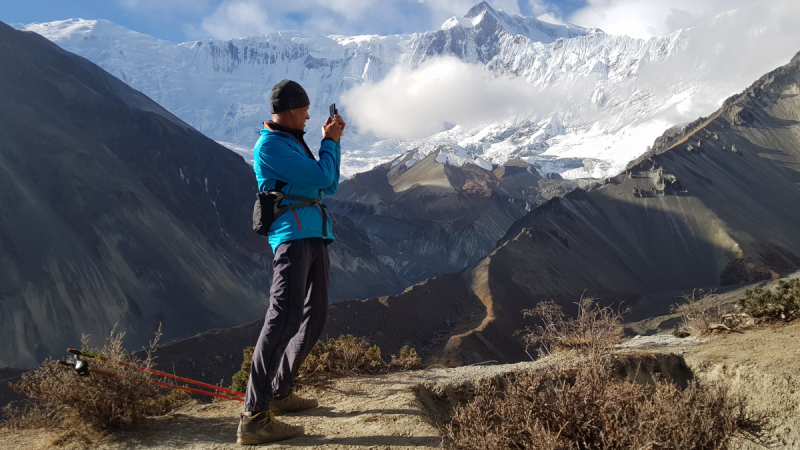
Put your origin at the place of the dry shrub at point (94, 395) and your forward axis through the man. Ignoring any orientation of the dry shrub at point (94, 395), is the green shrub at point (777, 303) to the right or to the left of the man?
left

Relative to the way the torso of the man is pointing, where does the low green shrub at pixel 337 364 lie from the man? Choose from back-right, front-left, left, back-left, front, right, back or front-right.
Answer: left

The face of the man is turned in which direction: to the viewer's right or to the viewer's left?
to the viewer's right

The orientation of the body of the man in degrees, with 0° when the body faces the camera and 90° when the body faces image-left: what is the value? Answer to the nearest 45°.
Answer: approximately 270°

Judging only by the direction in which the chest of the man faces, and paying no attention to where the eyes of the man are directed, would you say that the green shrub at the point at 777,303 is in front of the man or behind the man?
in front

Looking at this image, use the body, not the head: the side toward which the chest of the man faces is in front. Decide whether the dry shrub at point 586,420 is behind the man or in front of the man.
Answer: in front

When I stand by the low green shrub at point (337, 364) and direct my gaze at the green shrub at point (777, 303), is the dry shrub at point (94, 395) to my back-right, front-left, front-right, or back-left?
back-right

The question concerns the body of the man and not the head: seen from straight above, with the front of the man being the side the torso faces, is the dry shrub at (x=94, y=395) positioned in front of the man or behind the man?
behind
